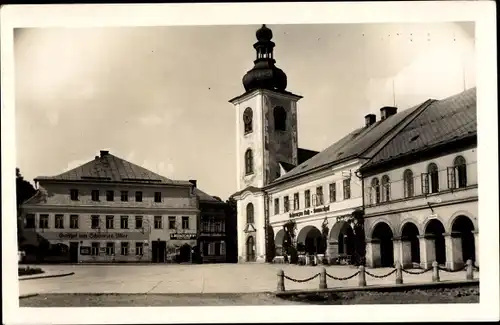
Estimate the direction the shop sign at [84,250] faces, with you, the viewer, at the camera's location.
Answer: facing the viewer
